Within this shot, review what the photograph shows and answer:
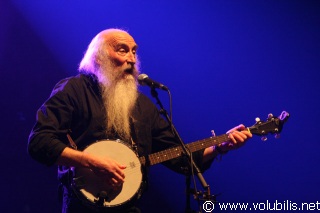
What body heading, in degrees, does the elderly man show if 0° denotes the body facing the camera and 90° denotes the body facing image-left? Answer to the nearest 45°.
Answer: approximately 315°

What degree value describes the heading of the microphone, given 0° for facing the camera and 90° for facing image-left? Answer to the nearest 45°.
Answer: approximately 90°
